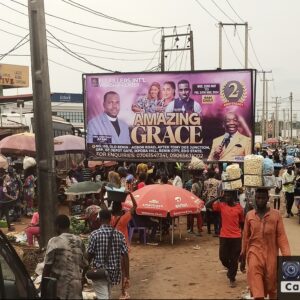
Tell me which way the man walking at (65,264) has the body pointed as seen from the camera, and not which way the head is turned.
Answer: away from the camera

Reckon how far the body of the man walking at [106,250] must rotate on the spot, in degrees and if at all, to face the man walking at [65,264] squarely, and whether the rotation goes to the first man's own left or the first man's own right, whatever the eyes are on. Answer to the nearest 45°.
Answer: approximately 135° to the first man's own left

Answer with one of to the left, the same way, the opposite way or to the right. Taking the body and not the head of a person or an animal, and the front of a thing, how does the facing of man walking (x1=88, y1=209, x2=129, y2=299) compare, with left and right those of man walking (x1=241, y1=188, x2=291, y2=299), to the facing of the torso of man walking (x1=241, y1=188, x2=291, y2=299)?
the opposite way

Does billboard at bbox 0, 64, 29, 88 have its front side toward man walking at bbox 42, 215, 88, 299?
yes

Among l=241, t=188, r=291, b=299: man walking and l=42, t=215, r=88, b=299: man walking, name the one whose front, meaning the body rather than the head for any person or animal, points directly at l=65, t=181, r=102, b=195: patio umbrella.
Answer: l=42, t=215, r=88, b=299: man walking

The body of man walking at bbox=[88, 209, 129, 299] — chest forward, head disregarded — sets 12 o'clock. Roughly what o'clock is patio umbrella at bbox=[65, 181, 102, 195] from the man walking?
The patio umbrella is roughly at 12 o'clock from the man walking.

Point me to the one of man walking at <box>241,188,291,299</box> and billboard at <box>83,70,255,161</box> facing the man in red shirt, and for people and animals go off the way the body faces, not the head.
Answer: the billboard

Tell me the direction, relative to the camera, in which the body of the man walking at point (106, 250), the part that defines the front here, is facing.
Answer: away from the camera

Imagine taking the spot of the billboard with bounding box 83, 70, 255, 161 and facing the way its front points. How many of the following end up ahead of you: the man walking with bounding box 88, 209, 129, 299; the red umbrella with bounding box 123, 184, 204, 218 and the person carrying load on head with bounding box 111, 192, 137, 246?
3

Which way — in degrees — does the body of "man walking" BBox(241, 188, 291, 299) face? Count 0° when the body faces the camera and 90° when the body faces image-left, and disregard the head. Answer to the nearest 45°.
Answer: approximately 0°

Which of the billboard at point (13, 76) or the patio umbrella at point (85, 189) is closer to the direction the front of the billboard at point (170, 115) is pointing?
the patio umbrella

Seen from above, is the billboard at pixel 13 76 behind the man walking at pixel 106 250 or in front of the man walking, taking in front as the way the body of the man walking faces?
in front

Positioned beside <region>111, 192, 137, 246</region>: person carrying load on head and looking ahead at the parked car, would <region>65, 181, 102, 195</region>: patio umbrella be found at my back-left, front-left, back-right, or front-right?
back-right

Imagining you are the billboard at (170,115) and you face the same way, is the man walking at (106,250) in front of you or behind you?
in front
